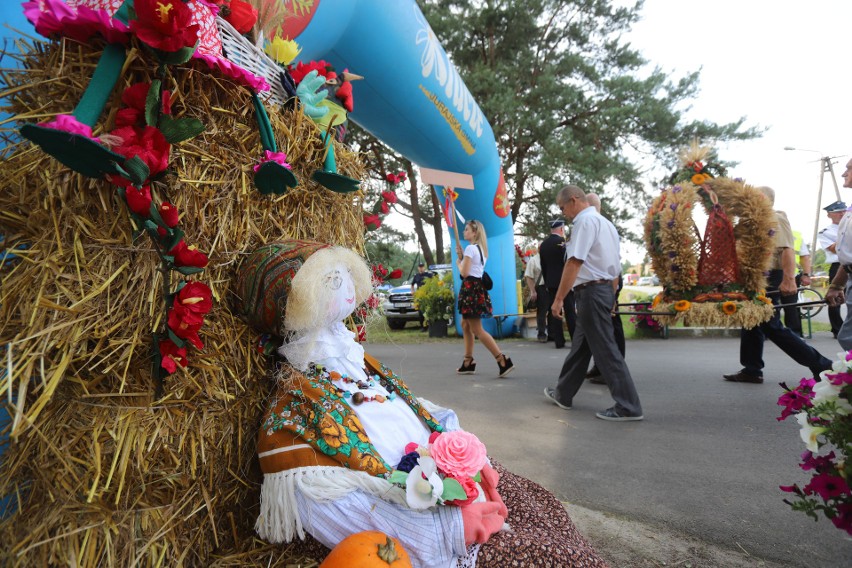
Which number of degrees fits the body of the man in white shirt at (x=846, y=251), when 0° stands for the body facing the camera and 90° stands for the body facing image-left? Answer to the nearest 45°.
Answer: approximately 90°

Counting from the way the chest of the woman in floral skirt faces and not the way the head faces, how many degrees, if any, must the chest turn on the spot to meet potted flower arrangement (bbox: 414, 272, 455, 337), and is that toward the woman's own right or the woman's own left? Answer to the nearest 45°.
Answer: approximately 90° to the woman's own right

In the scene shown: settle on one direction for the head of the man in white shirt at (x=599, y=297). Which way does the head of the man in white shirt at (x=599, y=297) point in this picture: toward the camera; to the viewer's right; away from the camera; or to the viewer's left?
to the viewer's left

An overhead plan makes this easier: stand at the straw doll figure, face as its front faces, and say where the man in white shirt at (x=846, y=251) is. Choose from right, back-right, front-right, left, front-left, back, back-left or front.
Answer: left

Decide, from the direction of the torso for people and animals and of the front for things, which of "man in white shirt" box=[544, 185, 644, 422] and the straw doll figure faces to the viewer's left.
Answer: the man in white shirt

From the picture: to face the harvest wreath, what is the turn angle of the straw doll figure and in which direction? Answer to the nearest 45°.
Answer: approximately 90° to its left

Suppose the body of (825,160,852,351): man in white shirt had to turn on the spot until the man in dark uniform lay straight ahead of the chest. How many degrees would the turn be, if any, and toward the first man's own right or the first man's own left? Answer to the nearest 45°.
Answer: approximately 45° to the first man's own right

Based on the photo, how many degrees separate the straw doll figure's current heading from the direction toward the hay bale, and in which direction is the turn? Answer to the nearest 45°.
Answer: approximately 135° to its right

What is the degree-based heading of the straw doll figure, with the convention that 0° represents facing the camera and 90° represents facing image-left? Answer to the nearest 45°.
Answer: approximately 315°

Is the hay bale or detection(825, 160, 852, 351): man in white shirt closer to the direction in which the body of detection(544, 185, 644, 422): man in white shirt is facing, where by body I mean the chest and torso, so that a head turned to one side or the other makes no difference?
the hay bale

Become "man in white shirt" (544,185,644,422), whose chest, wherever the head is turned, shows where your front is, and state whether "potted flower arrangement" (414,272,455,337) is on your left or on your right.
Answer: on your right

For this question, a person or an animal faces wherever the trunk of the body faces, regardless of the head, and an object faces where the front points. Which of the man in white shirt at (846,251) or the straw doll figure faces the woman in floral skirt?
the man in white shirt
